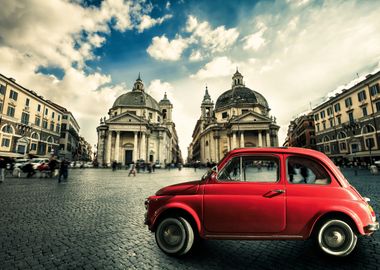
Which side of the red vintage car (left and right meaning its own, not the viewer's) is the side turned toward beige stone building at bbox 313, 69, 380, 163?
right

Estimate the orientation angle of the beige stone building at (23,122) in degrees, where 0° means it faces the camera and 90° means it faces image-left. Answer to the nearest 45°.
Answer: approximately 315°

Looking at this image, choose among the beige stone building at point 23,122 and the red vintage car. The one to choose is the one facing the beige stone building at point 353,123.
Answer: the beige stone building at point 23,122

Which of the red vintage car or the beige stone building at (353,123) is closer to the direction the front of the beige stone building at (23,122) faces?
the beige stone building

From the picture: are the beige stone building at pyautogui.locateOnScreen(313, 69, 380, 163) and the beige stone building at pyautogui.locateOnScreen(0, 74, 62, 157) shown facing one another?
yes

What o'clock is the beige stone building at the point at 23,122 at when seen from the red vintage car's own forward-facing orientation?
The beige stone building is roughly at 1 o'clock from the red vintage car.

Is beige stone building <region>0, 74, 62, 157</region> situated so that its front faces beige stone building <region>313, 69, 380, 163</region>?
yes

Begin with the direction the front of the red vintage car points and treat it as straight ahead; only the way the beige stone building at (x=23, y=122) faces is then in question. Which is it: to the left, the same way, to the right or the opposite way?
the opposite way

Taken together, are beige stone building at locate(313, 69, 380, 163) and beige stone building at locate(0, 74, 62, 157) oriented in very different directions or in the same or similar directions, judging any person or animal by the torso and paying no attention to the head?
very different directions

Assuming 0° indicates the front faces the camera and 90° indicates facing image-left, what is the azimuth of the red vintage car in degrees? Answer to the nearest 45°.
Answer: approximately 90°

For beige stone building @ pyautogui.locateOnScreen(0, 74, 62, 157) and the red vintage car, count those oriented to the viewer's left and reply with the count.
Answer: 1

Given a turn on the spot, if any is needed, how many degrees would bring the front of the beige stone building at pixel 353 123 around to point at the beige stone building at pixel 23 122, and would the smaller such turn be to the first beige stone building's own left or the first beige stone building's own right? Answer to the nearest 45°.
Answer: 0° — it already faces it

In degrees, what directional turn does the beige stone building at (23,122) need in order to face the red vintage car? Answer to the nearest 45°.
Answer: approximately 45° to its right

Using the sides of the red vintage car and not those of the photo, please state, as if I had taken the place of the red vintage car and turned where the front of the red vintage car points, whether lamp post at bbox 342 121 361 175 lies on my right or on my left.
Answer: on my right

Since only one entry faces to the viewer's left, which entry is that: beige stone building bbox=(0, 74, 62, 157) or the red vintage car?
the red vintage car
